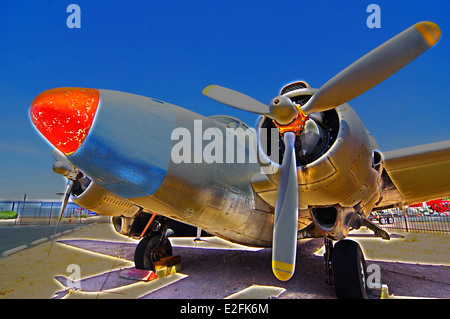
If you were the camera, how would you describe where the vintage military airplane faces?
facing the viewer and to the left of the viewer
